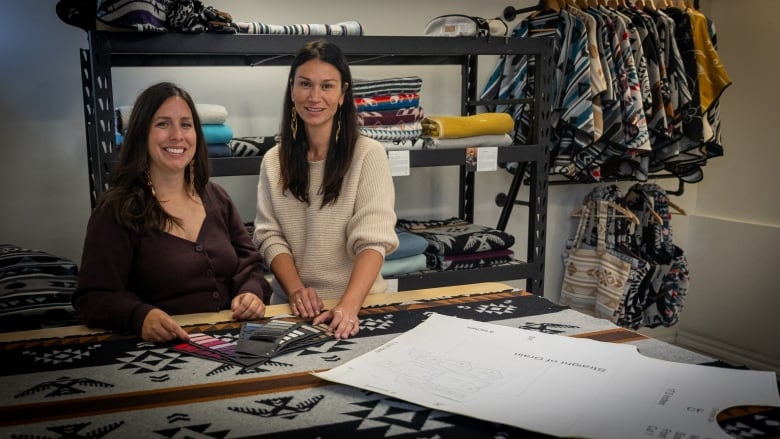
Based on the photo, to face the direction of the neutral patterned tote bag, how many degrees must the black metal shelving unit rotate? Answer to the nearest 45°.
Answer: approximately 135° to its left

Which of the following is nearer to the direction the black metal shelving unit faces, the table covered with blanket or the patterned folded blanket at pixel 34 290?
the table covered with blanket

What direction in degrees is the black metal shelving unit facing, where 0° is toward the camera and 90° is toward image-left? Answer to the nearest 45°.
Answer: approximately 0°

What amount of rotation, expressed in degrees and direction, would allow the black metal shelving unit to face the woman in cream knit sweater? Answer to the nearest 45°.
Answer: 0° — it already faces them

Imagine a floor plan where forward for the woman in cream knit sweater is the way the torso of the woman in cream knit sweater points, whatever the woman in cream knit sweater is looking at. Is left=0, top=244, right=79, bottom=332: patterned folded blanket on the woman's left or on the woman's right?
on the woman's right

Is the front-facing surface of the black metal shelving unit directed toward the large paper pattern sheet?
yes

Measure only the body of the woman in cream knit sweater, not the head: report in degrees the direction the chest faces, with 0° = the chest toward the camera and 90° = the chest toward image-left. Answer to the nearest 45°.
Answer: approximately 0°

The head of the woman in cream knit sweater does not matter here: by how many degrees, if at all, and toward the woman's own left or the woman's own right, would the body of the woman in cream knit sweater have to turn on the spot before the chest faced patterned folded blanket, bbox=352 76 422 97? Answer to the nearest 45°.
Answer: approximately 180°

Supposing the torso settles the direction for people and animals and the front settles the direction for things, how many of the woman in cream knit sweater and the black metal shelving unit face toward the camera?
2
